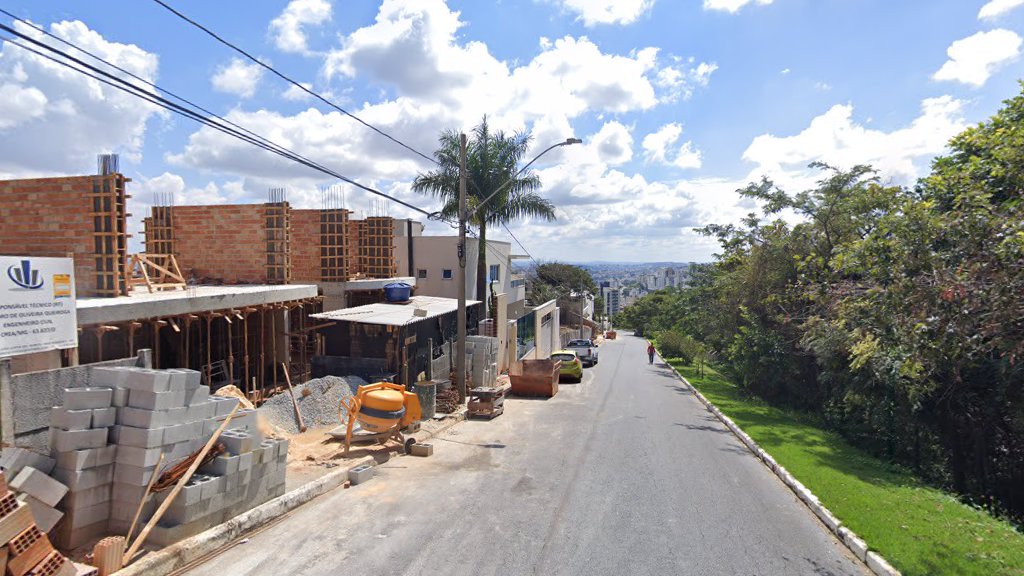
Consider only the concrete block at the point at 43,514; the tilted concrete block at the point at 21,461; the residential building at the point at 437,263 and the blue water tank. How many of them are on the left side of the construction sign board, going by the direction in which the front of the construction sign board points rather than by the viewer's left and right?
2

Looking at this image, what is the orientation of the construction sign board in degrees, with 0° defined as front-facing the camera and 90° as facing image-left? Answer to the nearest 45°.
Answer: approximately 315°

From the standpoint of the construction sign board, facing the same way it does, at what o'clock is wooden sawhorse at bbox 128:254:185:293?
The wooden sawhorse is roughly at 8 o'clock from the construction sign board.

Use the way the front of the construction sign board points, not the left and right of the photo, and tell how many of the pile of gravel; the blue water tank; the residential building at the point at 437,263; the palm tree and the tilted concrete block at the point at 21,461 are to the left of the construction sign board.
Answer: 4

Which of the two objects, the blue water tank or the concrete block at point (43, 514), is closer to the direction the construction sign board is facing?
the concrete block

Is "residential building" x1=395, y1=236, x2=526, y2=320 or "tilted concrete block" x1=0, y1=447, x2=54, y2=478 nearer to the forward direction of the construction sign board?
the tilted concrete block

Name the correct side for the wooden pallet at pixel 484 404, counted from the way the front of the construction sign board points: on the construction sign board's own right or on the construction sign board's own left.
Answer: on the construction sign board's own left

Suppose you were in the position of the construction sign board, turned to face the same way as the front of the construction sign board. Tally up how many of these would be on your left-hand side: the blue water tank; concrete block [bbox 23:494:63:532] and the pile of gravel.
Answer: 2

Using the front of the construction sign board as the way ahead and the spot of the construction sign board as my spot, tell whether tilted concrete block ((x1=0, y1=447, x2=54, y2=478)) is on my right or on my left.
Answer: on my right
